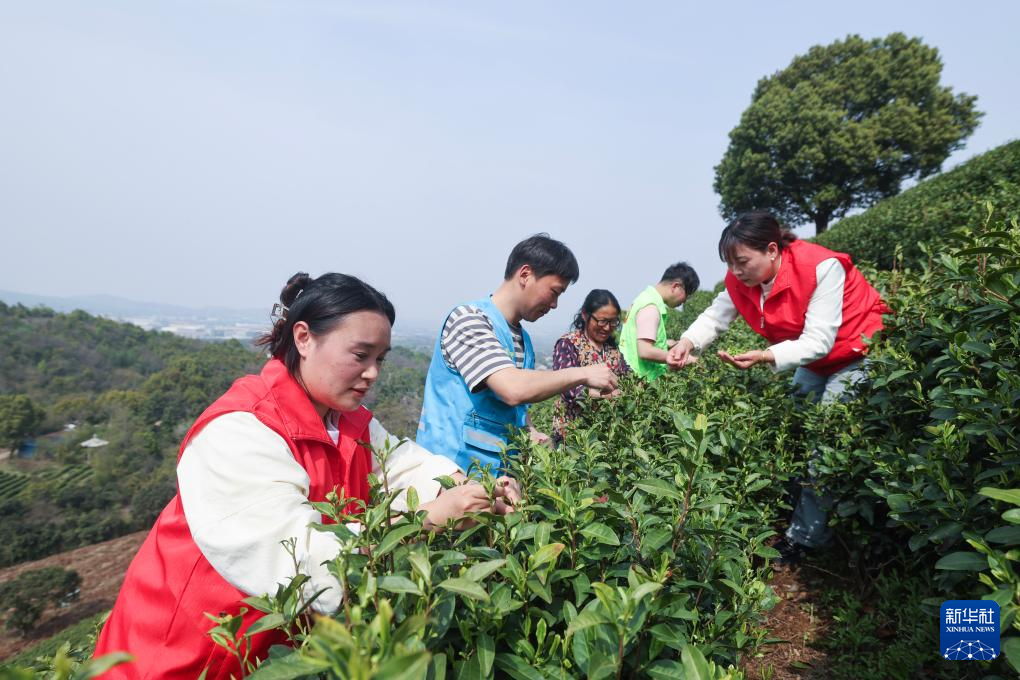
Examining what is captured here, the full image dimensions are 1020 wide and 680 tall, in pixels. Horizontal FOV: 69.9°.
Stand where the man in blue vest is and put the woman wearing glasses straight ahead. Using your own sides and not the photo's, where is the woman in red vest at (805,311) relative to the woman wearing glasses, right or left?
right

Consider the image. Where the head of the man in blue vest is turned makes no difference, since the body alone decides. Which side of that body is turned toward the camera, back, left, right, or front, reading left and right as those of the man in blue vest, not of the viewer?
right

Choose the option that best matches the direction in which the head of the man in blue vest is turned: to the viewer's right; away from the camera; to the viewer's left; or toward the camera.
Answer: to the viewer's right

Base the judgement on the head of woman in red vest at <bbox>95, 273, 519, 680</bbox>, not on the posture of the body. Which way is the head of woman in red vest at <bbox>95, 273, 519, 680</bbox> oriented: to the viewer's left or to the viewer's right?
to the viewer's right

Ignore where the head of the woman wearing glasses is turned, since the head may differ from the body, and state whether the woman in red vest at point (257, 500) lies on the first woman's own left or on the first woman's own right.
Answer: on the first woman's own right

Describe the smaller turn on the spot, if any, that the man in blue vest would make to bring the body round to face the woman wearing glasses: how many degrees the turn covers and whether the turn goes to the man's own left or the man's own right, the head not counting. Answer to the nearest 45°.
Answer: approximately 90° to the man's own left
